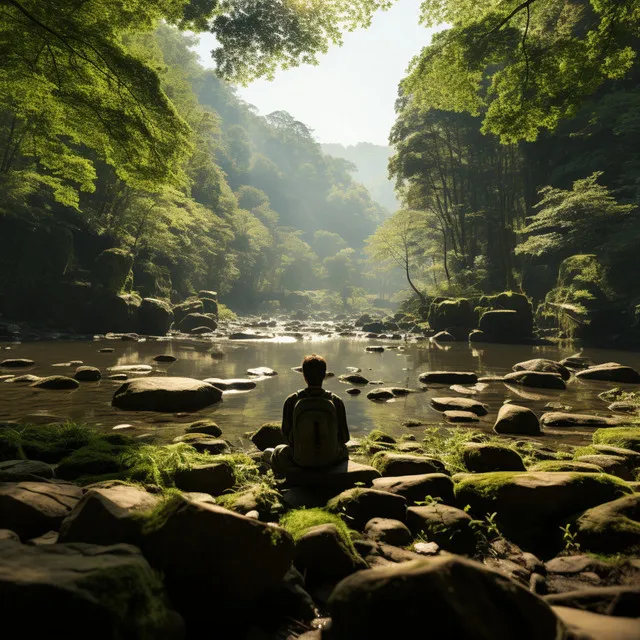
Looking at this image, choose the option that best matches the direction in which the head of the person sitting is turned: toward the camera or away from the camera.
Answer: away from the camera

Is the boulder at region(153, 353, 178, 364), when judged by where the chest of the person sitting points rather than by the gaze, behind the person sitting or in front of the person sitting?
in front

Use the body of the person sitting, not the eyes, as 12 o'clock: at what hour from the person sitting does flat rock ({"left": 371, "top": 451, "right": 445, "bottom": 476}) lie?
The flat rock is roughly at 2 o'clock from the person sitting.

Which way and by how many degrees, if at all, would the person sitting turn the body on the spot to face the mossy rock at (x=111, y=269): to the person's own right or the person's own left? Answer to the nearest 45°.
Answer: approximately 45° to the person's own left

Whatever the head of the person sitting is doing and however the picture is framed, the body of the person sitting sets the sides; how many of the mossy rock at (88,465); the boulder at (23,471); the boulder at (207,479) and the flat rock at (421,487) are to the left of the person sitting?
3

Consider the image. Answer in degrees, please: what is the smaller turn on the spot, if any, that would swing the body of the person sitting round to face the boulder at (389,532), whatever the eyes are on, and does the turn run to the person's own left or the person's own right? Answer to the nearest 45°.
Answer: approximately 135° to the person's own right

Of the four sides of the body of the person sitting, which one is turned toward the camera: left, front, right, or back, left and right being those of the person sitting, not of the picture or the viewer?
back

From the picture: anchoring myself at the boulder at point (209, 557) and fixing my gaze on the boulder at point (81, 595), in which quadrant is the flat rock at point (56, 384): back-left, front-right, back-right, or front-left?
back-right

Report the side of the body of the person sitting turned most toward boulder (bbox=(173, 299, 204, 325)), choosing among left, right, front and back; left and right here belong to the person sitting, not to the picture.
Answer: front

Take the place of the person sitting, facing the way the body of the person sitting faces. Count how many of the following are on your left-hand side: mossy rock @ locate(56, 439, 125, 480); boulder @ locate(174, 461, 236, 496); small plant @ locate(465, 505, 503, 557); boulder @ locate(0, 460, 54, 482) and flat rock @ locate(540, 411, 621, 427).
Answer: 3

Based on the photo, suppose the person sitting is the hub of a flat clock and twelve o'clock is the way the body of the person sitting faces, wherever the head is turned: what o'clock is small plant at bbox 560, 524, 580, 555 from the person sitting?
The small plant is roughly at 4 o'clock from the person sitting.

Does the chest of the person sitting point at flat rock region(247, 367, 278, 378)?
yes

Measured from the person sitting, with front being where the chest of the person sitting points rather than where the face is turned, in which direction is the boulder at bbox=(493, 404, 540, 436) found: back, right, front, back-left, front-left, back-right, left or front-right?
front-right
